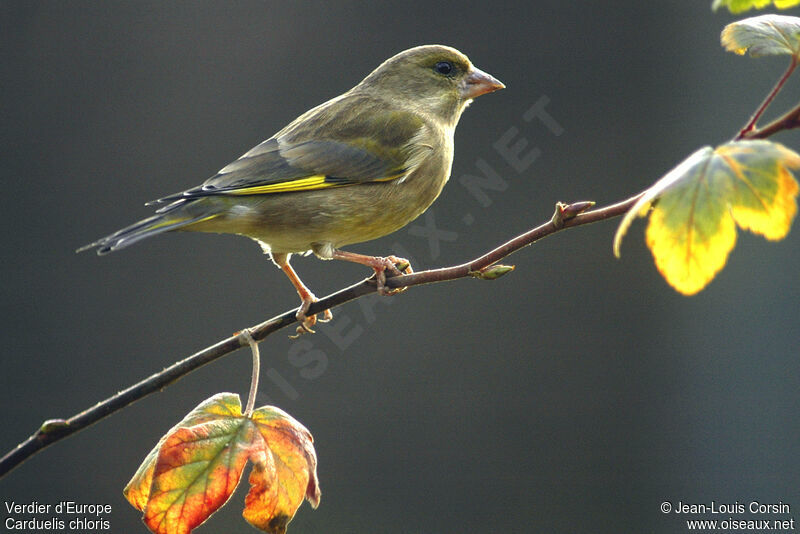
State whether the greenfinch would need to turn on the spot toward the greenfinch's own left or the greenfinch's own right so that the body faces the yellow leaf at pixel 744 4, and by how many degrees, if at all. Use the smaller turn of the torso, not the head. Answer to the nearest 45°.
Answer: approximately 45° to the greenfinch's own right

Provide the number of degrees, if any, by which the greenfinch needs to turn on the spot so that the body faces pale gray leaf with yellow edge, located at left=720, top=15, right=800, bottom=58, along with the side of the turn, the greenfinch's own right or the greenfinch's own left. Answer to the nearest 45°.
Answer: approximately 45° to the greenfinch's own right

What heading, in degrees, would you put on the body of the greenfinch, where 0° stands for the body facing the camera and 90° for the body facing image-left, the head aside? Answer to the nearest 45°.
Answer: approximately 270°
